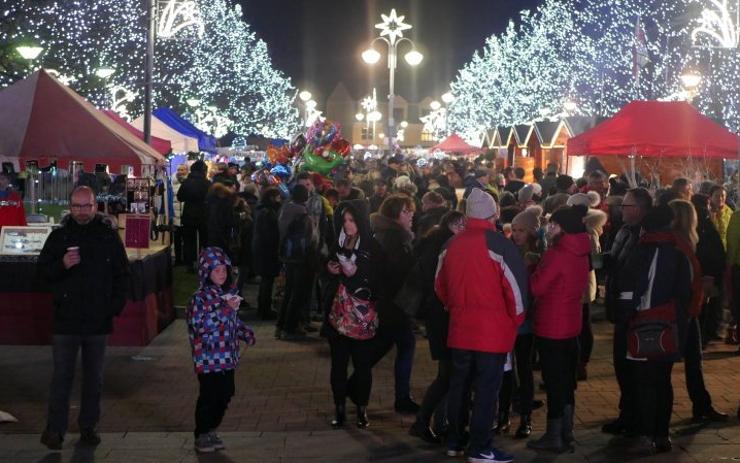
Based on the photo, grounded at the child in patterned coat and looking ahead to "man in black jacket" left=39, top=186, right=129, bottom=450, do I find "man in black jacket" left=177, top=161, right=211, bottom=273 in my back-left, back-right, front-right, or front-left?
front-right

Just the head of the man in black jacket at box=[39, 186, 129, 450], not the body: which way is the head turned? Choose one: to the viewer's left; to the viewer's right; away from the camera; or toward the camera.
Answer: toward the camera

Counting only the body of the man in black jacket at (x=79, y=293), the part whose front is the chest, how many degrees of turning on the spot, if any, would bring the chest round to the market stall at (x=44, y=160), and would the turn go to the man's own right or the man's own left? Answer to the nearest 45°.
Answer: approximately 180°

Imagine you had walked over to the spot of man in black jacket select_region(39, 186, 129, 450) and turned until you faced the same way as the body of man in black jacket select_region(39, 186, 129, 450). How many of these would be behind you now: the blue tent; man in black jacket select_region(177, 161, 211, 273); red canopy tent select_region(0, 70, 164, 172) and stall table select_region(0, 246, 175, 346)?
4

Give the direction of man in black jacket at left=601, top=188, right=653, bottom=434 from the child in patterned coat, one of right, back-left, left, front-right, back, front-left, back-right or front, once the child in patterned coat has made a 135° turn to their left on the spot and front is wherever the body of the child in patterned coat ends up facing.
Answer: right

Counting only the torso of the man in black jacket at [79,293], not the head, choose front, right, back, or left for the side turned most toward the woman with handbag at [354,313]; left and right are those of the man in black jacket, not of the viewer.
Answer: left

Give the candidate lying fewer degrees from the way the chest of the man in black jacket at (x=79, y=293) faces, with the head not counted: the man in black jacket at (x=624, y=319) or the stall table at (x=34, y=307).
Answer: the man in black jacket

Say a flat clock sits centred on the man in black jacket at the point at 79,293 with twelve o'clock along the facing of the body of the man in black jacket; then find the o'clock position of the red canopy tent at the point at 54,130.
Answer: The red canopy tent is roughly at 6 o'clock from the man in black jacket.

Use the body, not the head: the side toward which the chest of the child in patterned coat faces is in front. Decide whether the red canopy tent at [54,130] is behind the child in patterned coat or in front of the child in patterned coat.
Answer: behind

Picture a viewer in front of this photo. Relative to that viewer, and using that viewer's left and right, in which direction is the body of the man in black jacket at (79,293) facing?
facing the viewer

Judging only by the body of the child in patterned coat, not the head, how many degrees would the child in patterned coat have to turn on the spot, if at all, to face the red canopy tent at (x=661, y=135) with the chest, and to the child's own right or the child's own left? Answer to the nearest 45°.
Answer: approximately 90° to the child's own left

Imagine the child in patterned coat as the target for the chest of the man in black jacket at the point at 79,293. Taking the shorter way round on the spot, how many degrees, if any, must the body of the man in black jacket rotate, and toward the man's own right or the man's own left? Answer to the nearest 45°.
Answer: approximately 45° to the man's own left

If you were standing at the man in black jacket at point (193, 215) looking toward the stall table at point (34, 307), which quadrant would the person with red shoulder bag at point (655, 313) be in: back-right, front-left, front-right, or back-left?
front-left

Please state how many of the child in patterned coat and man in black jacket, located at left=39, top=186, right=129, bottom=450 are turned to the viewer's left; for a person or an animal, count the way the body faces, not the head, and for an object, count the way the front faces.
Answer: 0

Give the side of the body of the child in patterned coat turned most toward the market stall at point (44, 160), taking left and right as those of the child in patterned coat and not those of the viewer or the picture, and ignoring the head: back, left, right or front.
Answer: back

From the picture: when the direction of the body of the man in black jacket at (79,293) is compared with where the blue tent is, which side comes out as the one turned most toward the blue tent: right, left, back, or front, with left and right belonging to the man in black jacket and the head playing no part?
back

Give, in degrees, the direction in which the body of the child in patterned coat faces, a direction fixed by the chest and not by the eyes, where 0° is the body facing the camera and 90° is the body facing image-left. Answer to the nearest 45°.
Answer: approximately 315°
